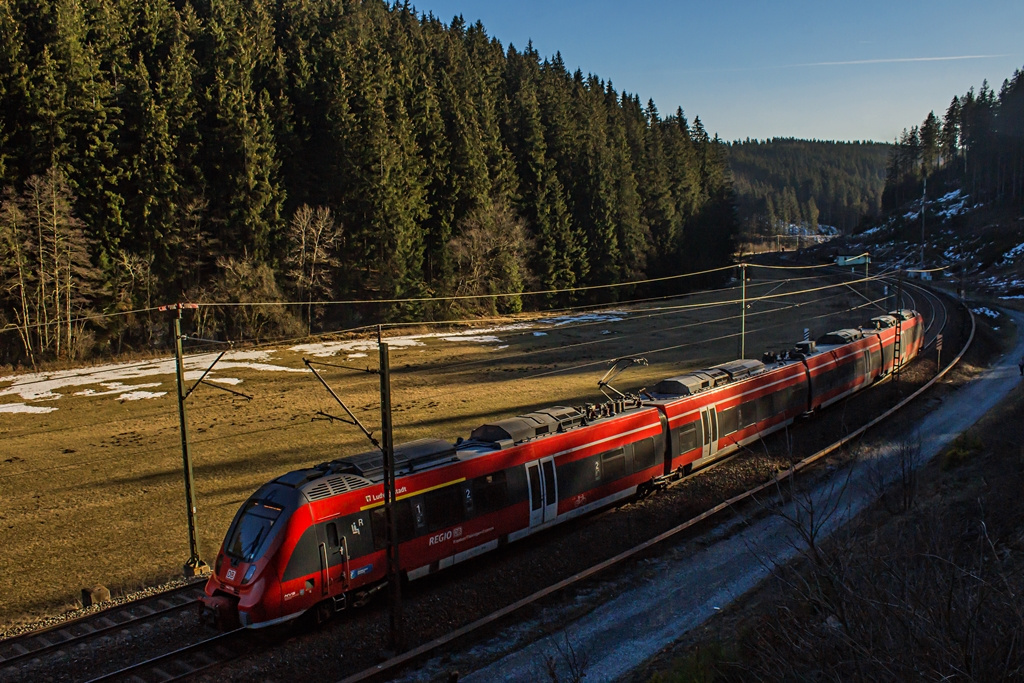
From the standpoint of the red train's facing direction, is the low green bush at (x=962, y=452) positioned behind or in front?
behind

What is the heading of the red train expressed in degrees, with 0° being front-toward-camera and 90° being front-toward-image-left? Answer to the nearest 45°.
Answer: approximately 45°

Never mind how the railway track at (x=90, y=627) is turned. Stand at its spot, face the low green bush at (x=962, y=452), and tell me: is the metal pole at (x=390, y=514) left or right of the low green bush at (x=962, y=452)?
right

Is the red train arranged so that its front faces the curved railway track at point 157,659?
yes

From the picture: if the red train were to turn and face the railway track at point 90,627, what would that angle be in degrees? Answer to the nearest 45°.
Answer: approximately 45° to its right
